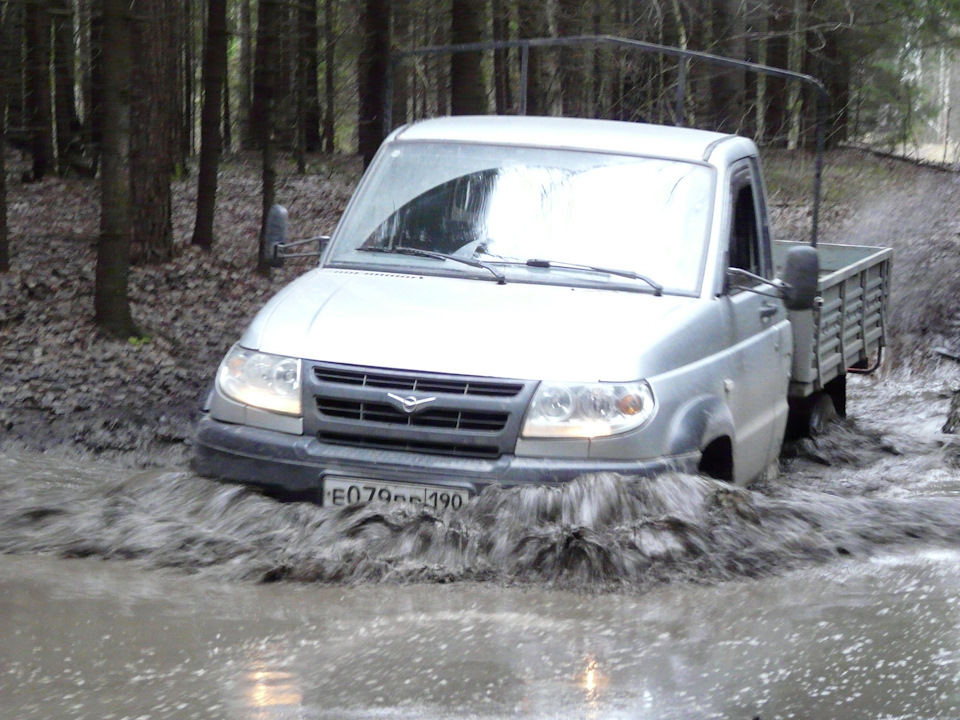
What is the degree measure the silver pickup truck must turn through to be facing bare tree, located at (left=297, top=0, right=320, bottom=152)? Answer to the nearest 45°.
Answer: approximately 135° to its right

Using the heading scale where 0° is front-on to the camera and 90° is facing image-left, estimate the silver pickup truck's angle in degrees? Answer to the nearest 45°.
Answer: approximately 45°
